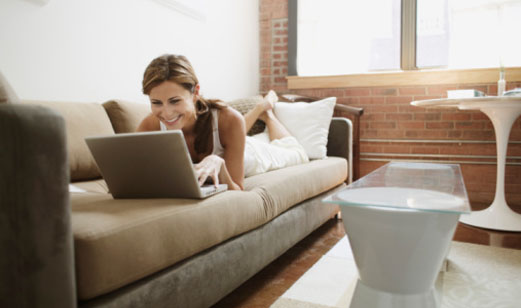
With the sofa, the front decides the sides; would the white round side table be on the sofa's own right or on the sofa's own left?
on the sofa's own left
